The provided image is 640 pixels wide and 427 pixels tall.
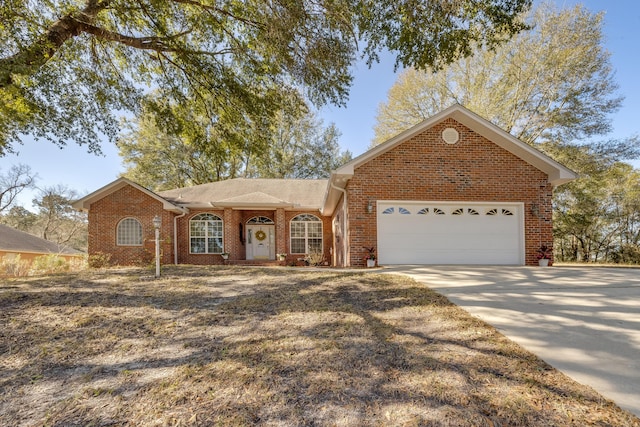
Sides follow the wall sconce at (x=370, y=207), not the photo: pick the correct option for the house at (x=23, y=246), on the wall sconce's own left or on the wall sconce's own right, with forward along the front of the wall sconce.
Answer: on the wall sconce's own right

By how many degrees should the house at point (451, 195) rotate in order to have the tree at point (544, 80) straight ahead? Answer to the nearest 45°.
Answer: approximately 135° to its left

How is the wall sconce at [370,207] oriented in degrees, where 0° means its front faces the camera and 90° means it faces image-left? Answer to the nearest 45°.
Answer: approximately 0°

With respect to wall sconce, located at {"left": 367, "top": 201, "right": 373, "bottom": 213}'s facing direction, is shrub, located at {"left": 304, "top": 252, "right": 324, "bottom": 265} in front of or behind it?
behind

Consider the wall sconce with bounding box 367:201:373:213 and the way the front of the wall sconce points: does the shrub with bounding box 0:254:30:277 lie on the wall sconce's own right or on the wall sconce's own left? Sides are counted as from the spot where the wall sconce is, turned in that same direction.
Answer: on the wall sconce's own right

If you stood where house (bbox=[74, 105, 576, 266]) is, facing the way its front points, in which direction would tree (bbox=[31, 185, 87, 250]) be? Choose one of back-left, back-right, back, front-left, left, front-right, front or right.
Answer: back-right

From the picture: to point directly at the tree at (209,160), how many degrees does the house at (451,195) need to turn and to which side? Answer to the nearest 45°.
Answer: approximately 135° to its right
